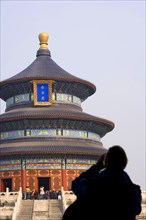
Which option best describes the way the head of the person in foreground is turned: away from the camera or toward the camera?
away from the camera

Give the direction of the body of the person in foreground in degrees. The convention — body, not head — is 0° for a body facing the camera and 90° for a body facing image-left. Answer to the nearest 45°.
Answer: approximately 135°
